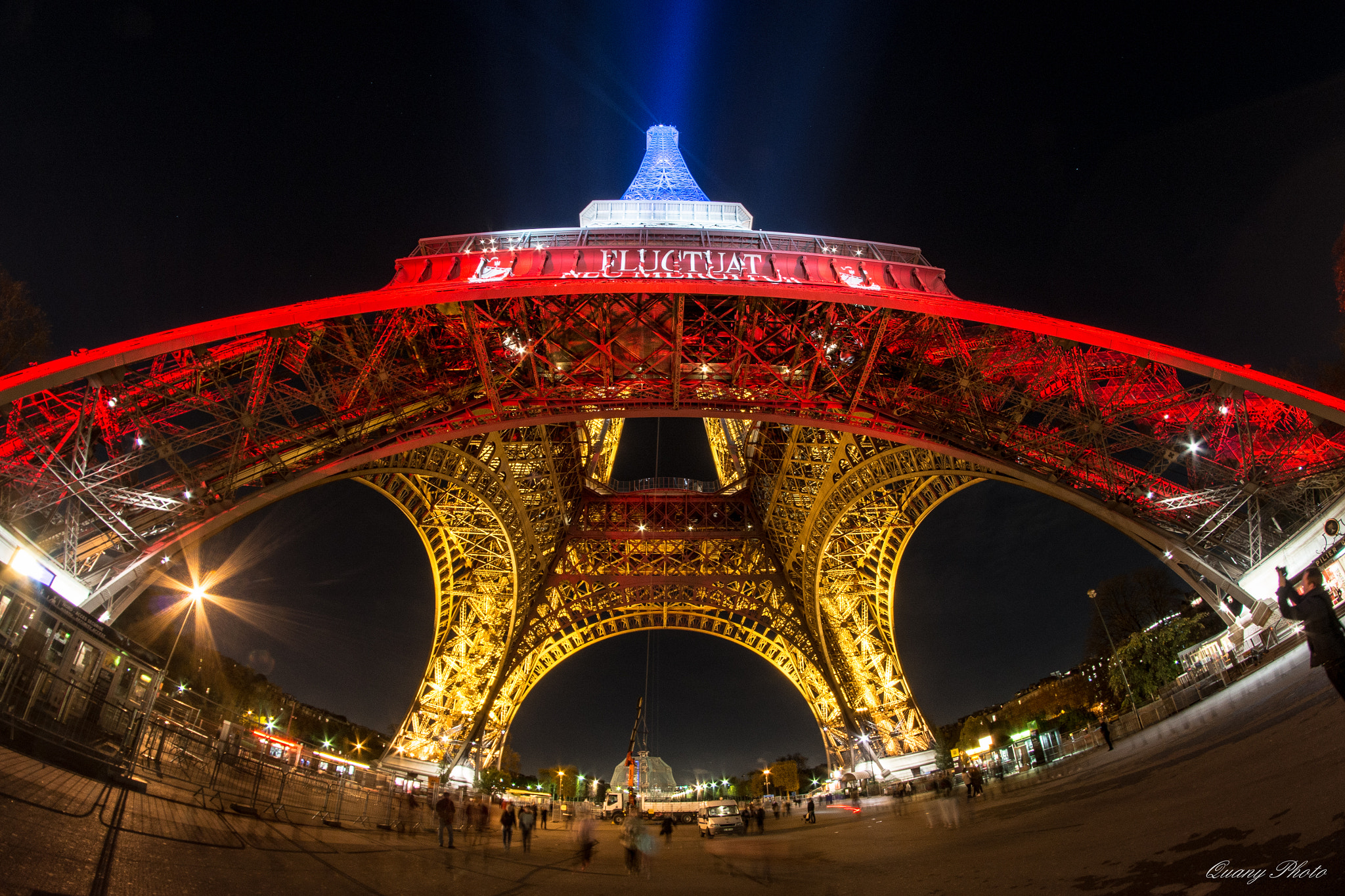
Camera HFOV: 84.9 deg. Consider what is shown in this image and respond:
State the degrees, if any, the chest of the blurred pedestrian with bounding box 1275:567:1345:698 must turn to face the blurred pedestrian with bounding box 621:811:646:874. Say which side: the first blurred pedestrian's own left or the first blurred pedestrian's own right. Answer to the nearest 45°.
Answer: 0° — they already face them

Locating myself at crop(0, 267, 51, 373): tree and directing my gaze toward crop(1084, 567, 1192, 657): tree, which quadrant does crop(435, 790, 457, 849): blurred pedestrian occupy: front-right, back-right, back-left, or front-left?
front-right

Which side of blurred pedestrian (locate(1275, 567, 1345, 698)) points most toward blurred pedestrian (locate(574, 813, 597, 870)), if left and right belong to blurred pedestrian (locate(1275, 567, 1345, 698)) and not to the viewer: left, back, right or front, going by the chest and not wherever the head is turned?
front

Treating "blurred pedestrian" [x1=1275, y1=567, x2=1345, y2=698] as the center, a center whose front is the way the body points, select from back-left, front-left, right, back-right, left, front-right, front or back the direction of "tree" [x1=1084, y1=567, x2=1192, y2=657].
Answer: right

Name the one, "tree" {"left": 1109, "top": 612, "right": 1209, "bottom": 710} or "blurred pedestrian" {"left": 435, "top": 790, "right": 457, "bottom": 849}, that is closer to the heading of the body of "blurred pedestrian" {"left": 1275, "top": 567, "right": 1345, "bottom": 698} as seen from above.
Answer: the blurred pedestrian

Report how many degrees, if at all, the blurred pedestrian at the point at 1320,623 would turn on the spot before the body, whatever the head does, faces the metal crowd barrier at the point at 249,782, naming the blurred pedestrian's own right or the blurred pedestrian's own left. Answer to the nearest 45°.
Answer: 0° — they already face it

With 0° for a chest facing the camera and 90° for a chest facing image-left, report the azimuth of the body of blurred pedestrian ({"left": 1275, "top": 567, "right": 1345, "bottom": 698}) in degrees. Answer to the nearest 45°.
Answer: approximately 90°

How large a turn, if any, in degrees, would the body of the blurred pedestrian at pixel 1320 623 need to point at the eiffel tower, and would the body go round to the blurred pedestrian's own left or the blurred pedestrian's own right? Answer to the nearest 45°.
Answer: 0° — they already face it

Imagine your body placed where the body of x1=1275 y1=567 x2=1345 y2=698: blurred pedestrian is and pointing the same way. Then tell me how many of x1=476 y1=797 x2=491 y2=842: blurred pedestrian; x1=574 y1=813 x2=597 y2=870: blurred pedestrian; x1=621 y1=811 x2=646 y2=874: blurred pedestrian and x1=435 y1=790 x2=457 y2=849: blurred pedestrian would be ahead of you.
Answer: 4

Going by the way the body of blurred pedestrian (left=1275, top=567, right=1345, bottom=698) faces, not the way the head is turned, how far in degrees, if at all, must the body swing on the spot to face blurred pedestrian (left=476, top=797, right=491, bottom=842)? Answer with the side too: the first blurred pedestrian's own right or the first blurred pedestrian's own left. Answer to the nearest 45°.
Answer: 0° — they already face them

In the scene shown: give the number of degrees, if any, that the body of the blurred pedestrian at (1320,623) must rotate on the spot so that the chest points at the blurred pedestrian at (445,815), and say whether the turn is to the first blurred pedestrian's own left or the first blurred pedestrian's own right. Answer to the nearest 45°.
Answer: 0° — they already face them

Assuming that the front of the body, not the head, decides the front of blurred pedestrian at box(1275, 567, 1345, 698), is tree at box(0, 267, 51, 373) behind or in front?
in front
